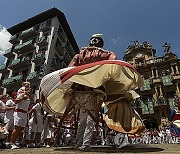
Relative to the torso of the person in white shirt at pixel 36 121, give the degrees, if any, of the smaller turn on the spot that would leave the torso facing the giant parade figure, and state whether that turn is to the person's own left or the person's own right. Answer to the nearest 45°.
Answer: approximately 45° to the person's own left

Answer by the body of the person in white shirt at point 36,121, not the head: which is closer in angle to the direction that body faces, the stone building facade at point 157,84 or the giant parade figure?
the giant parade figure
